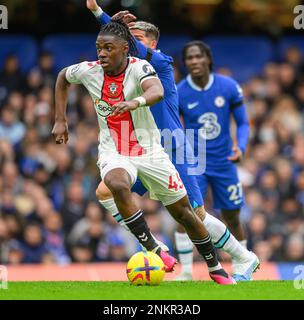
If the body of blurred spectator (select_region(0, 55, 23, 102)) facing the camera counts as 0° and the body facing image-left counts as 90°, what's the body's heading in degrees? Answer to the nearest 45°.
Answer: approximately 0°

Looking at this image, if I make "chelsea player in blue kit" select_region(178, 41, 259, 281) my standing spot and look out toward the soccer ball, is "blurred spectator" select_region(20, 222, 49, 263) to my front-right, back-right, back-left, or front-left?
back-right

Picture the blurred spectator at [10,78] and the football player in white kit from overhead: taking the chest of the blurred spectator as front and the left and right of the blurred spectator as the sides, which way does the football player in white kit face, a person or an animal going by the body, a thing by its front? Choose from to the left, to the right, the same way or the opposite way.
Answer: the same way

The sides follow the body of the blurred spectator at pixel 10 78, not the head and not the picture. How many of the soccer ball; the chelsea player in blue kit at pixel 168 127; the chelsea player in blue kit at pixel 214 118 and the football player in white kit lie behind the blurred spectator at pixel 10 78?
0

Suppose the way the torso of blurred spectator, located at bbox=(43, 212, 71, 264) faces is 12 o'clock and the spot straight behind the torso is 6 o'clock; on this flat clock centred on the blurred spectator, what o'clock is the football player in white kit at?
The football player in white kit is roughly at 12 o'clock from the blurred spectator.

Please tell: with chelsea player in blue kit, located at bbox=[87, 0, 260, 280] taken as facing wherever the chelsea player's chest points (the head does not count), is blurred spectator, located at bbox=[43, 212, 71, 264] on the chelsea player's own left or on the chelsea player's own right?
on the chelsea player's own right

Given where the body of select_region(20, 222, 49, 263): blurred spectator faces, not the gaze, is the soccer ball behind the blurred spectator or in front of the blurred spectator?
in front

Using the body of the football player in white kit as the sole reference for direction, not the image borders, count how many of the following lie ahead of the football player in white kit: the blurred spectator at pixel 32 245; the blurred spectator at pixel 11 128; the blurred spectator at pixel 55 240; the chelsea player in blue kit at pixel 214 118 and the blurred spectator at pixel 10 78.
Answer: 0

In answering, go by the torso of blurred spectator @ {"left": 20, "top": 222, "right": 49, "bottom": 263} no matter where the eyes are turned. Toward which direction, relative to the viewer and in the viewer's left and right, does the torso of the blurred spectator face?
facing the viewer

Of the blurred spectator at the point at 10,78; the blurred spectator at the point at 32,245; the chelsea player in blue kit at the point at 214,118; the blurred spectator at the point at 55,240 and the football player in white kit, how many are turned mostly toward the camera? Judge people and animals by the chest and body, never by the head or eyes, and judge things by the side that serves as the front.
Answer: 5

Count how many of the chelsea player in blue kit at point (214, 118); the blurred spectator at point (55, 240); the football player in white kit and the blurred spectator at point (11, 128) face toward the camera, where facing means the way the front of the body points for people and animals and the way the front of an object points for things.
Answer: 4

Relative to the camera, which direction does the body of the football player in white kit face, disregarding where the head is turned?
toward the camera

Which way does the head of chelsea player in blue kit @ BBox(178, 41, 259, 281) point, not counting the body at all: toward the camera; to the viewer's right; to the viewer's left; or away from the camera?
toward the camera

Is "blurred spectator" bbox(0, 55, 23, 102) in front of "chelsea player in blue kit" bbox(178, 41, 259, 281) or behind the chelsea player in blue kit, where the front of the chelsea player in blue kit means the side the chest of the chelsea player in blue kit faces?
behind

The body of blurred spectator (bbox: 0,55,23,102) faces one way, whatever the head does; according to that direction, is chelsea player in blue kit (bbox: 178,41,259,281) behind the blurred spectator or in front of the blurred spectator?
in front

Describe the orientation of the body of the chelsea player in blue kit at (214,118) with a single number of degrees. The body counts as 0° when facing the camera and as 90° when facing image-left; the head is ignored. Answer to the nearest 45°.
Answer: approximately 0°
